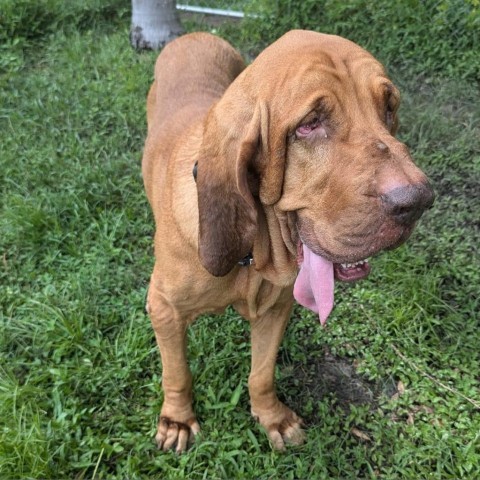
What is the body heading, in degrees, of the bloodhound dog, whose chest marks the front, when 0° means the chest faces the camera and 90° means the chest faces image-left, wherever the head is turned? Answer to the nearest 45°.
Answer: approximately 315°

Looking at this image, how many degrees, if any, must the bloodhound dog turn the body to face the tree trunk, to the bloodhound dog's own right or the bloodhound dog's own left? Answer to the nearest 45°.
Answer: approximately 135° to the bloodhound dog's own left
